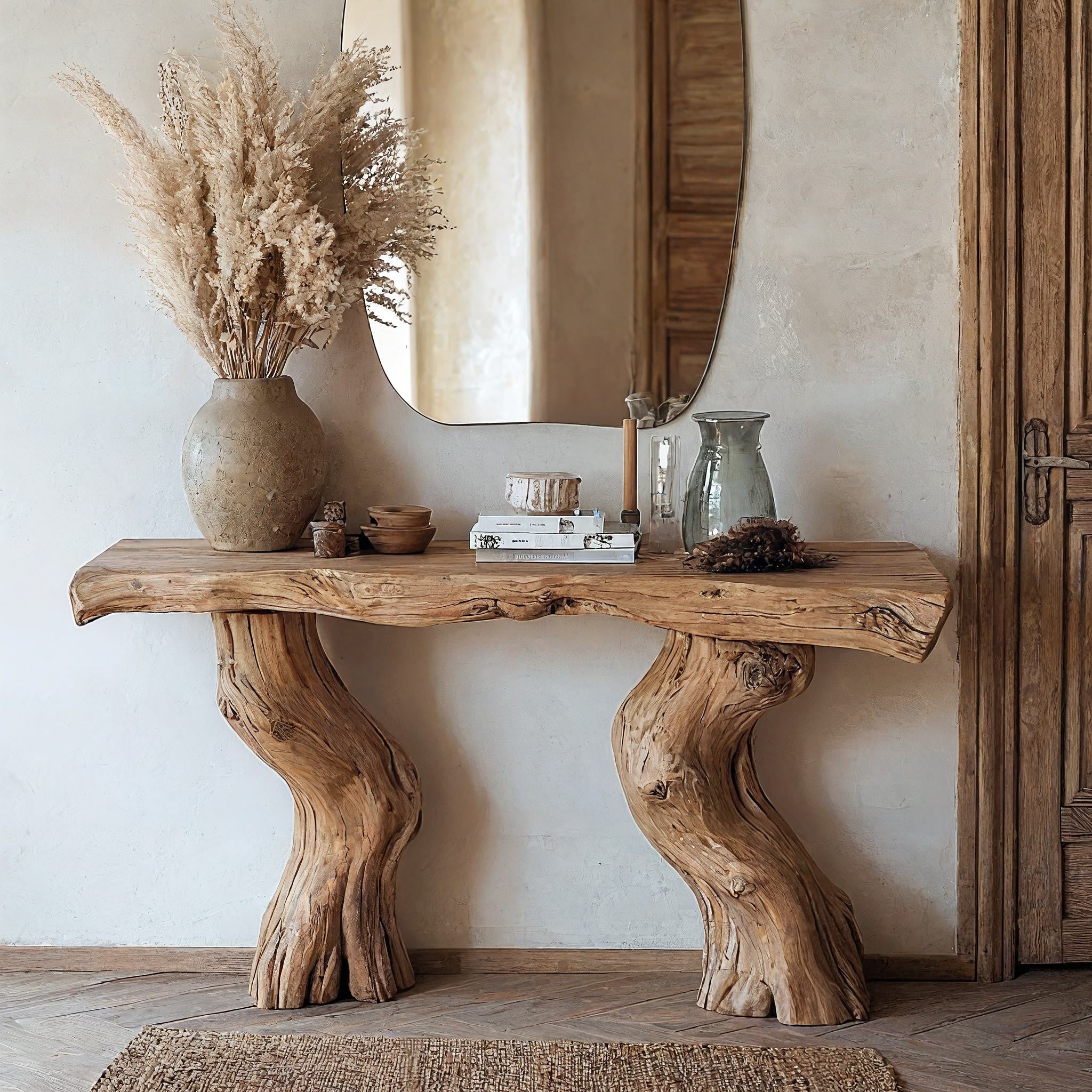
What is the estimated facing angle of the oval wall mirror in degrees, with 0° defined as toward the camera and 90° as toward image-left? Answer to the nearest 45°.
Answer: approximately 0°

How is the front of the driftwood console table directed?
toward the camera

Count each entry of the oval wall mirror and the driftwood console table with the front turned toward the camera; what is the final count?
2

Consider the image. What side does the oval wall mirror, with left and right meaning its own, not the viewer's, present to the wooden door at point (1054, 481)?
left
